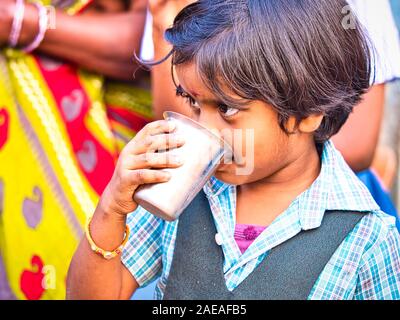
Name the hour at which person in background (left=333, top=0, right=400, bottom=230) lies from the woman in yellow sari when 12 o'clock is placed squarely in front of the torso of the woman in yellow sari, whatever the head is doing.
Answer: The person in background is roughly at 8 o'clock from the woman in yellow sari.

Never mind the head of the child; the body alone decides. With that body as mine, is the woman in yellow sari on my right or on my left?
on my right

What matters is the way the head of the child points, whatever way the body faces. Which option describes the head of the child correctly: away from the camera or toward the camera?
toward the camera

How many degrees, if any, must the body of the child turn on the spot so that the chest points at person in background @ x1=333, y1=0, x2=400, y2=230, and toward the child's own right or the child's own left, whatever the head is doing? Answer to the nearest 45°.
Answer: approximately 180°

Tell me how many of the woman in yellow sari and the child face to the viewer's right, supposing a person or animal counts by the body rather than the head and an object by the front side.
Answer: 0

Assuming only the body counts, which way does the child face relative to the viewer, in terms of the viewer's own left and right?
facing the viewer and to the left of the viewer

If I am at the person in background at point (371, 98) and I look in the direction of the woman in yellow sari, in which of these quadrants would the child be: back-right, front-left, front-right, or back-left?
front-left

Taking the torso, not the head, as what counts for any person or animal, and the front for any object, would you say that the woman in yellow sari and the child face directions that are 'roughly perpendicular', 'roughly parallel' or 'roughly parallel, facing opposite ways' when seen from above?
roughly parallel
